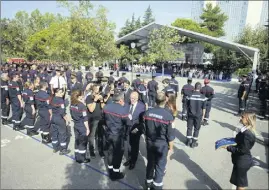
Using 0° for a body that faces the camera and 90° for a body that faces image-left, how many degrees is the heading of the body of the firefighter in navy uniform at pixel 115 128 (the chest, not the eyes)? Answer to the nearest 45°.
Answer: approximately 225°

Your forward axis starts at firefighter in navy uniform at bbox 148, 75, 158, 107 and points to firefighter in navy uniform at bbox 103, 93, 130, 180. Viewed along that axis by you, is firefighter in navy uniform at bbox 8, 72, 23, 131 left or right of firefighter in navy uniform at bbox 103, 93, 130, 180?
right

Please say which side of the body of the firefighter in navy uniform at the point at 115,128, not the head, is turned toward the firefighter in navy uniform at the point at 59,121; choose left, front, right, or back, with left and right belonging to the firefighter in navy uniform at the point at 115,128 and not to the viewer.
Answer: left

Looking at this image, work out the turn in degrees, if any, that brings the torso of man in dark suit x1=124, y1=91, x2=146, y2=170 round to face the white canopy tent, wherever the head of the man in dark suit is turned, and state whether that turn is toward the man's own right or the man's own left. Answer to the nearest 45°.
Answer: approximately 135° to the man's own right

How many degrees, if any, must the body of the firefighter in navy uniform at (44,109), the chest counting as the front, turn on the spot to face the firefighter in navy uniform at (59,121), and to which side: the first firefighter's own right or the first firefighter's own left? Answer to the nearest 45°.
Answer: approximately 135° to the first firefighter's own right

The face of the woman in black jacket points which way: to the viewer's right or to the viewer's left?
to the viewer's left

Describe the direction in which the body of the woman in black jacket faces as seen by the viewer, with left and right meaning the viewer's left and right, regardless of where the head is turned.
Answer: facing to the left of the viewer

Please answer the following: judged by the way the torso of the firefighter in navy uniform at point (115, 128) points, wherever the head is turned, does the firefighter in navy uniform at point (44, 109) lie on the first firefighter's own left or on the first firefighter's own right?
on the first firefighter's own left

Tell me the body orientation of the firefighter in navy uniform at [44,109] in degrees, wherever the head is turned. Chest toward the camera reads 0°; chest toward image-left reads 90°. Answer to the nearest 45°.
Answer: approximately 225°

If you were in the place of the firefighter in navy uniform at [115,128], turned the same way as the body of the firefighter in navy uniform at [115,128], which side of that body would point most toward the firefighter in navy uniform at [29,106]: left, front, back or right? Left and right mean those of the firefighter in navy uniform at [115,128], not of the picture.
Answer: left
